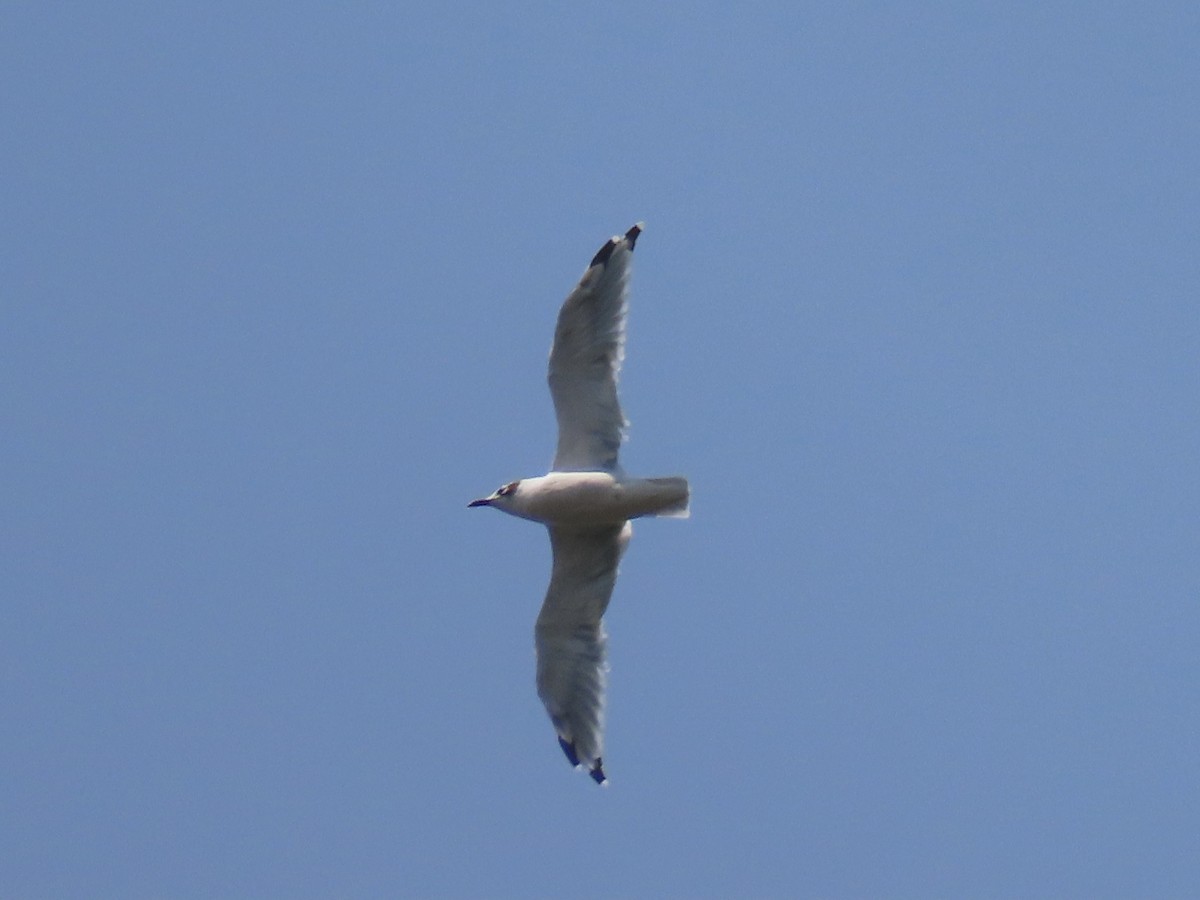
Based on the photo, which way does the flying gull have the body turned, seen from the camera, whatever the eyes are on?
to the viewer's left
